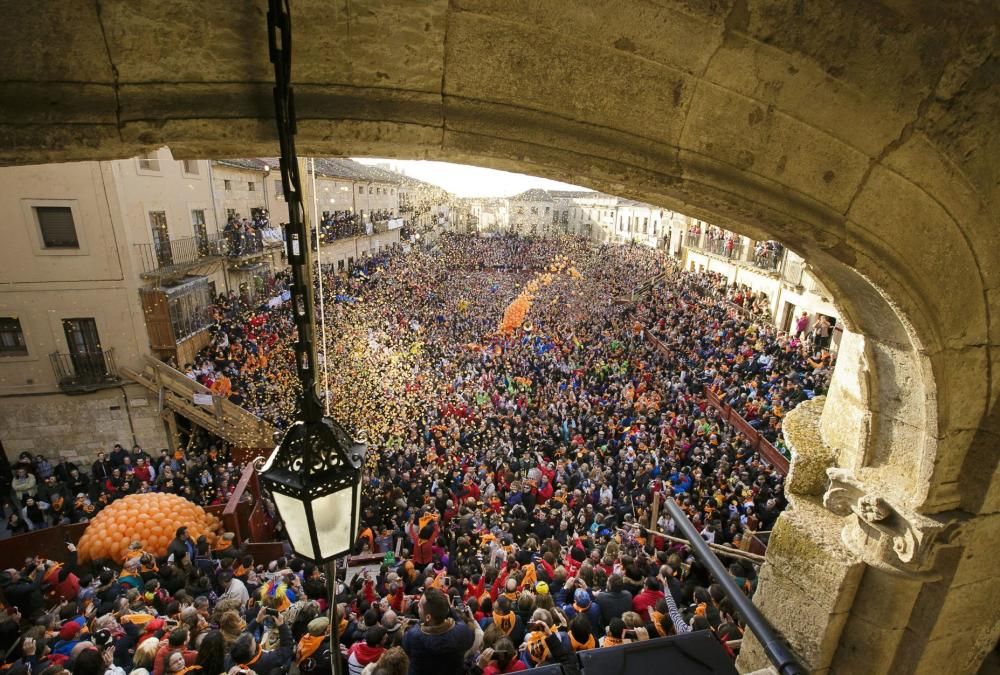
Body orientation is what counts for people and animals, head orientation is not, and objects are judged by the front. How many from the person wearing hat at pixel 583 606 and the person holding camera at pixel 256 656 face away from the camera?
2

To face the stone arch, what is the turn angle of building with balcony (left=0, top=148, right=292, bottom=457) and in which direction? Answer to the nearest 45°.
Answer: approximately 45° to its right

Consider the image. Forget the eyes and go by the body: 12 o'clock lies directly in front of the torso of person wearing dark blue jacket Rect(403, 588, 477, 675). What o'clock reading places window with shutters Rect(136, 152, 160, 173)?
The window with shutters is roughly at 11 o'clock from the person wearing dark blue jacket.

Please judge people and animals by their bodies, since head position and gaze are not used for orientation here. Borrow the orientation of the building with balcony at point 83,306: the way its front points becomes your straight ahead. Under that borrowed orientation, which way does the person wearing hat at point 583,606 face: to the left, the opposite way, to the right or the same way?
to the left

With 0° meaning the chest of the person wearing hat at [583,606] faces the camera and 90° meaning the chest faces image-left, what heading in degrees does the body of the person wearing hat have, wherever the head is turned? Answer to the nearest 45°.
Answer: approximately 180°

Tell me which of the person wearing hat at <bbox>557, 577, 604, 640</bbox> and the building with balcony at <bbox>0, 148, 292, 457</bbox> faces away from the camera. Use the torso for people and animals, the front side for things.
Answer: the person wearing hat

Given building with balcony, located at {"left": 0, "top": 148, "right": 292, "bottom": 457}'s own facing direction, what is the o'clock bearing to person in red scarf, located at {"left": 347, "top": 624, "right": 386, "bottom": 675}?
The person in red scarf is roughly at 1 o'clock from the building with balcony.

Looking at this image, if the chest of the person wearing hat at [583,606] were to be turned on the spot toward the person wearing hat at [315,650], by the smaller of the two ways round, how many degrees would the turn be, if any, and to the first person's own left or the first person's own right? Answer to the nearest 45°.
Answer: approximately 135° to the first person's own left

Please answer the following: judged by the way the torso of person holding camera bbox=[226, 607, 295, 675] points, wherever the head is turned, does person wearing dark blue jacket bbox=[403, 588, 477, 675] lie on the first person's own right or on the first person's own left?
on the first person's own right

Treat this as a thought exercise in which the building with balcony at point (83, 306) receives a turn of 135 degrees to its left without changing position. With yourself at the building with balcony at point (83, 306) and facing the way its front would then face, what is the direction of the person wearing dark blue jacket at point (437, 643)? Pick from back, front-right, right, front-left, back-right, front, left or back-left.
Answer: back

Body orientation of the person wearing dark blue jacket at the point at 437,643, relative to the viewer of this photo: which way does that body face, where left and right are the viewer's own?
facing away from the viewer

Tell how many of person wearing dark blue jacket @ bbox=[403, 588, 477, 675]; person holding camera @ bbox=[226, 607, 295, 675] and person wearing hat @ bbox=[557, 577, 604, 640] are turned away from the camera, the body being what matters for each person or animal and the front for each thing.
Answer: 3

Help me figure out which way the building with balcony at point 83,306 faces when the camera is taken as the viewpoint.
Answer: facing the viewer and to the right of the viewer

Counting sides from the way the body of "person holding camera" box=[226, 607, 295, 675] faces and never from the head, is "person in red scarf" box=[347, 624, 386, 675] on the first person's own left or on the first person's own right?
on the first person's own right

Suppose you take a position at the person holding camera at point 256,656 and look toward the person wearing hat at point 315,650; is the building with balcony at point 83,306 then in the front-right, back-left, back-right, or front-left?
back-left

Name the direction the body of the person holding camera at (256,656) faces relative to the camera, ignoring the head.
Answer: away from the camera
